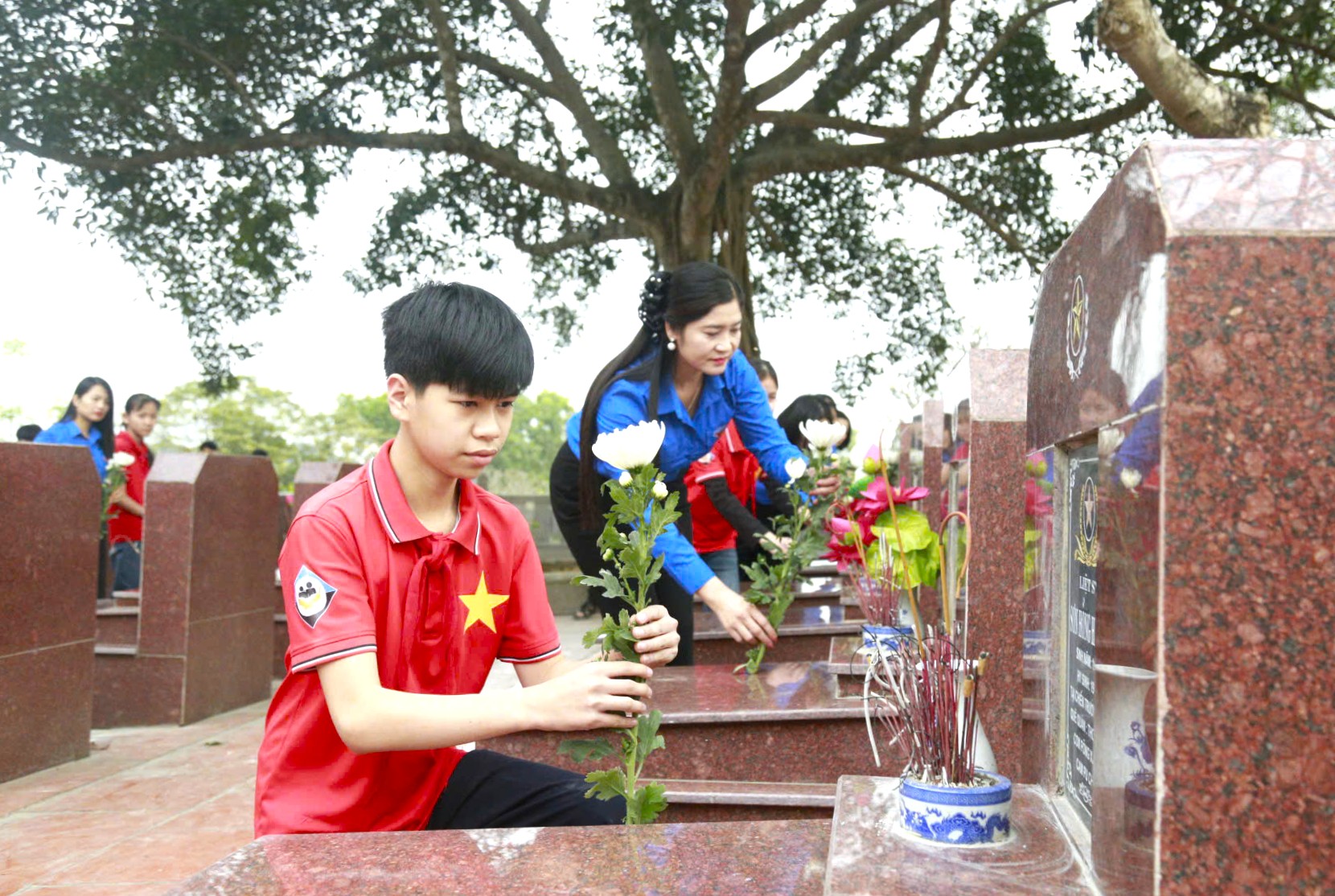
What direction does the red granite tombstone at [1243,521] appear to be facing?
to the viewer's left

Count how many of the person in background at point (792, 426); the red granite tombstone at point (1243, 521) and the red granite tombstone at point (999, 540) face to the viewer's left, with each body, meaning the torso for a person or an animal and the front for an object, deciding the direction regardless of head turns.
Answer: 2

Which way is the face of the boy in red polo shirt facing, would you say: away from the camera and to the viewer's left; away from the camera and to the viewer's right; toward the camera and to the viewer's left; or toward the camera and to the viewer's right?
toward the camera and to the viewer's right

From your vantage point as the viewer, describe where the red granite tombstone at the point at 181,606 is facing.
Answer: facing away from the viewer and to the left of the viewer

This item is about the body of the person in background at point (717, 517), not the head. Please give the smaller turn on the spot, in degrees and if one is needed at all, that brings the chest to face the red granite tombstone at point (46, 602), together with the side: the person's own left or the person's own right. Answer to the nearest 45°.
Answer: approximately 135° to the person's own right

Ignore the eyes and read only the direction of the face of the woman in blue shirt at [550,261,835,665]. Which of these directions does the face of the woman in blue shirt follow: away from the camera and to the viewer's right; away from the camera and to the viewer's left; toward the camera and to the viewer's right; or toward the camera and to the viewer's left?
toward the camera and to the viewer's right

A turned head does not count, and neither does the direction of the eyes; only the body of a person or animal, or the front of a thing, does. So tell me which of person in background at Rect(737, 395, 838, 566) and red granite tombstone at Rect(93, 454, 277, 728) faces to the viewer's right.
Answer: the person in background

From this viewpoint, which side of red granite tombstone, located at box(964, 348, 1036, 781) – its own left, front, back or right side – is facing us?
left

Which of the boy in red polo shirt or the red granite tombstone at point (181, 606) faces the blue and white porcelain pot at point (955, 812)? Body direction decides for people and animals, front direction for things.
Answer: the boy in red polo shirt

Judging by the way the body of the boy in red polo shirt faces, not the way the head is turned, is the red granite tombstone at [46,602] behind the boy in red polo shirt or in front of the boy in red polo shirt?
behind

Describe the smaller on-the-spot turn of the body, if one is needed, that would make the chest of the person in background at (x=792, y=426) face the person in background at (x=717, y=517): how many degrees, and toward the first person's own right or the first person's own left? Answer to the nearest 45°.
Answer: approximately 90° to the first person's own right

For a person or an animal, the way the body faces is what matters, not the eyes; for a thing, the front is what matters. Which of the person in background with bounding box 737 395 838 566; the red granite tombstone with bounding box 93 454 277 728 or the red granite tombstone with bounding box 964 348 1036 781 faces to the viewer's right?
the person in background

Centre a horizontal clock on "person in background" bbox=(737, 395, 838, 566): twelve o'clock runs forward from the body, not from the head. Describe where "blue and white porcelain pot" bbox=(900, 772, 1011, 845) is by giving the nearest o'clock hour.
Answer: The blue and white porcelain pot is roughly at 3 o'clock from the person in background.

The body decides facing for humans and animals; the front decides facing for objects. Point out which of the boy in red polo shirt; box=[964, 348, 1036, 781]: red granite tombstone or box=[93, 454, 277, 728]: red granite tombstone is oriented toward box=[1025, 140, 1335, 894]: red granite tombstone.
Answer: the boy in red polo shirt

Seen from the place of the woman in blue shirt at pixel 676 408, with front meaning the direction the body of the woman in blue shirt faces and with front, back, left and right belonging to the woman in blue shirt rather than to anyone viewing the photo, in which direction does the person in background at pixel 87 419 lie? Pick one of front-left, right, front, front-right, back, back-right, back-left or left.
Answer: back
